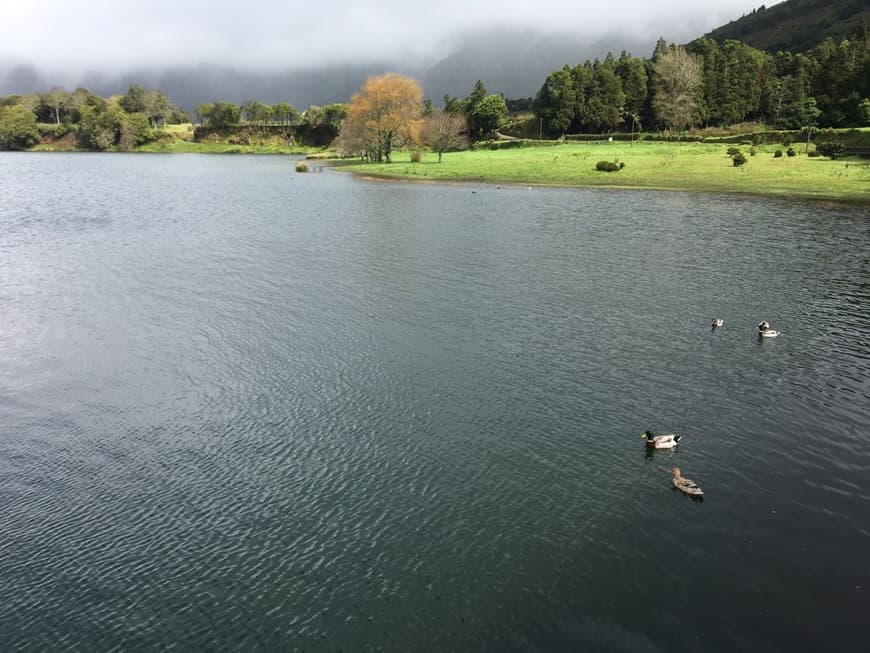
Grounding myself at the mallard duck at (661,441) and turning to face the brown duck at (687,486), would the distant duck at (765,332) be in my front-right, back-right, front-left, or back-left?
back-left

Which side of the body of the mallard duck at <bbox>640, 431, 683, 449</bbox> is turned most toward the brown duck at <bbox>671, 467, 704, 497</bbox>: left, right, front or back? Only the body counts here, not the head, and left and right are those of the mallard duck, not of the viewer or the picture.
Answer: left

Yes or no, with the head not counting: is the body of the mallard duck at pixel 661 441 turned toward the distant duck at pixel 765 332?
no

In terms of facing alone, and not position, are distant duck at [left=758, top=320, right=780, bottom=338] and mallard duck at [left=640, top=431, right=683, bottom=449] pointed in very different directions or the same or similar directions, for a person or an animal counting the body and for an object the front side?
same or similar directions

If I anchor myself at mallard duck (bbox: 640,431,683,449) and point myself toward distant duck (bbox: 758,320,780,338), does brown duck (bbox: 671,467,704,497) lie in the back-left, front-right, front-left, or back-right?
back-right

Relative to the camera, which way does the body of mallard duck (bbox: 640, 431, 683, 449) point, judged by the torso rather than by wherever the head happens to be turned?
to the viewer's left

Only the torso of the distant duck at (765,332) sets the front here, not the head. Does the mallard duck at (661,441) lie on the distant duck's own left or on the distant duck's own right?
on the distant duck's own left

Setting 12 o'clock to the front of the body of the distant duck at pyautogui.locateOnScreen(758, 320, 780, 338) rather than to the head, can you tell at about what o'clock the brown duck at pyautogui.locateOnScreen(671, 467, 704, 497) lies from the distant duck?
The brown duck is roughly at 9 o'clock from the distant duck.

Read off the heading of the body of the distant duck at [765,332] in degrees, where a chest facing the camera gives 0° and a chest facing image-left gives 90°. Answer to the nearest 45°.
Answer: approximately 90°
